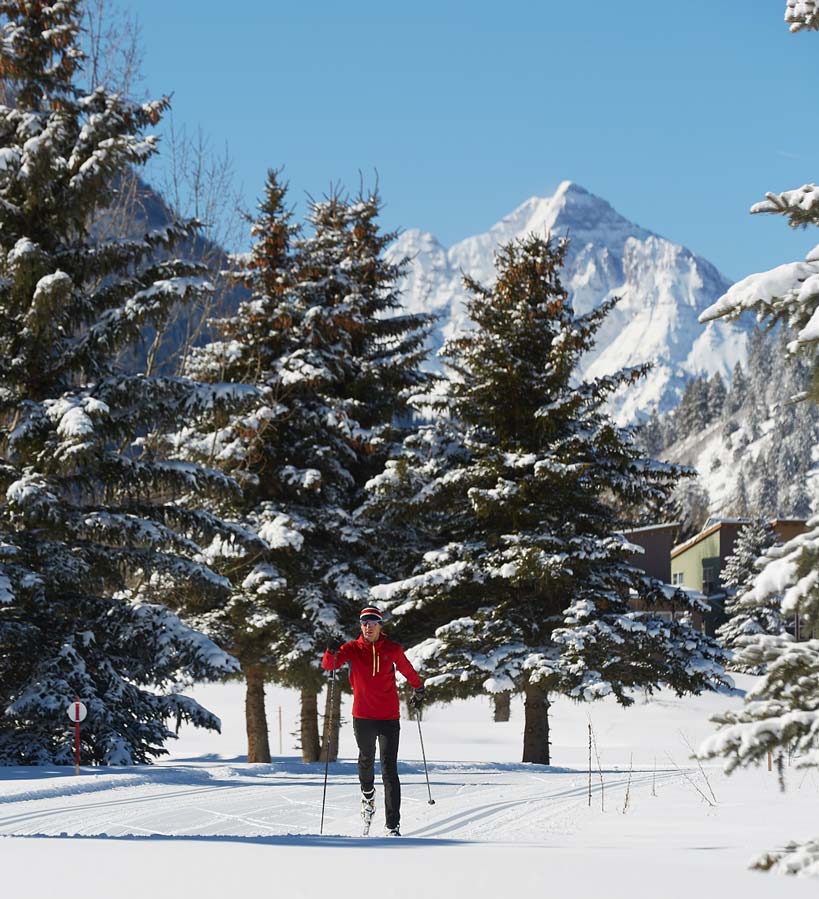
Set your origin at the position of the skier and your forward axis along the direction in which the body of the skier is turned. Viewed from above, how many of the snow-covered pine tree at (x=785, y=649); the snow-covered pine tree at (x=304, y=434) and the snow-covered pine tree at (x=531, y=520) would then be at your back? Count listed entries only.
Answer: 2

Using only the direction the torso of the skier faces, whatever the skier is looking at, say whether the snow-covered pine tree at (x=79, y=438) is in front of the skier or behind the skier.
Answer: behind

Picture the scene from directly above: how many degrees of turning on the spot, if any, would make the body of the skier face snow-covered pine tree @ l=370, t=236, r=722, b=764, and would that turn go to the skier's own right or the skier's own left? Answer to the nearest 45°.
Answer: approximately 180°

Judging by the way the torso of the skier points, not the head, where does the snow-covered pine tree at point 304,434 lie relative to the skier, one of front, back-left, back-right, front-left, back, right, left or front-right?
back

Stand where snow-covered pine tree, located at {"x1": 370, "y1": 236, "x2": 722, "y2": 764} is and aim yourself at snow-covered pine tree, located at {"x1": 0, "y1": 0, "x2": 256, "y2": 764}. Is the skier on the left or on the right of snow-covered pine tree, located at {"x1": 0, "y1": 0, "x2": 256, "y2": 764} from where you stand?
left

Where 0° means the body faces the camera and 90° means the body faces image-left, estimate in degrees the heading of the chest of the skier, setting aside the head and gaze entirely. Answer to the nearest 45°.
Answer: approximately 0°
